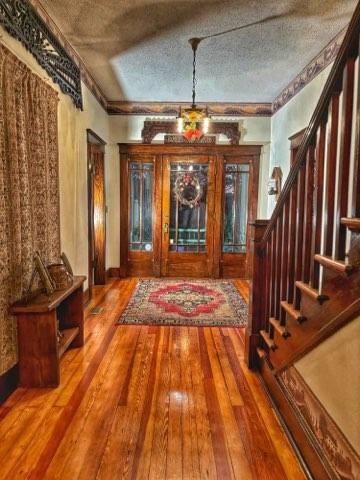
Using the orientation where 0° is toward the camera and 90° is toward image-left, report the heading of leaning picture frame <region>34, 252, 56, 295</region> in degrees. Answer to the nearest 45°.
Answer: approximately 270°

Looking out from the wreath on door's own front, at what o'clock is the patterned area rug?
The patterned area rug is roughly at 12 o'clock from the wreath on door.

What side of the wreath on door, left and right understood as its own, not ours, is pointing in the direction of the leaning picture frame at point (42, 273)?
front

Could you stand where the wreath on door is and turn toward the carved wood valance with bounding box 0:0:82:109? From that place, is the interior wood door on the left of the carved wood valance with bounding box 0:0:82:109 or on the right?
right

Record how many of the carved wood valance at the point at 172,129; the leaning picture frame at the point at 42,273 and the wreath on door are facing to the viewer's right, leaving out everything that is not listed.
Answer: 1

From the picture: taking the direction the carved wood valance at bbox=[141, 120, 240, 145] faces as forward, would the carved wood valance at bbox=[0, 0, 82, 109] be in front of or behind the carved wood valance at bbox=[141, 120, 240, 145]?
in front

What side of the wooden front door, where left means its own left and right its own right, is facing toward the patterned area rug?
front

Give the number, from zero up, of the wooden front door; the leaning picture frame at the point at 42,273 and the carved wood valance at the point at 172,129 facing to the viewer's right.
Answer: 1
